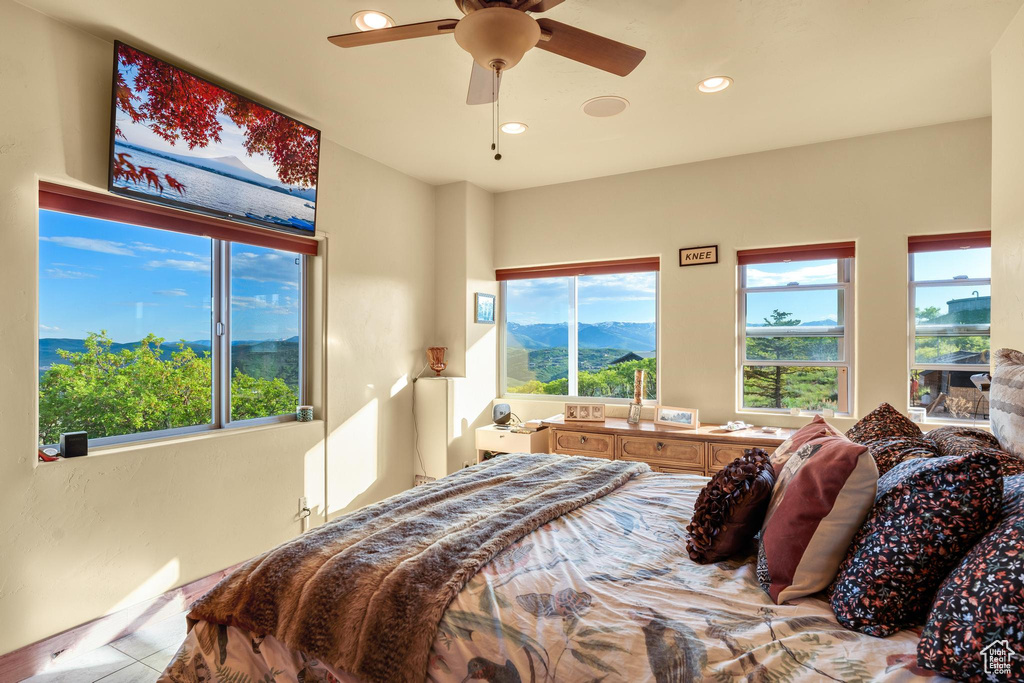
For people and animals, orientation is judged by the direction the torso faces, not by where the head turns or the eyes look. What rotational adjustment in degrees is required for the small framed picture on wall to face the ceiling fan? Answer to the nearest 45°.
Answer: approximately 45° to its right

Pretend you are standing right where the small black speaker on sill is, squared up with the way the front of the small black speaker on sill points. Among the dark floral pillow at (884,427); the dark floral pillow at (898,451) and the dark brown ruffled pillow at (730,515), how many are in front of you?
3

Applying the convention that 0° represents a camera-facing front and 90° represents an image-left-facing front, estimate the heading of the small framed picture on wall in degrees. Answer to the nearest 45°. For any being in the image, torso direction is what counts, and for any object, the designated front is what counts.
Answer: approximately 315°

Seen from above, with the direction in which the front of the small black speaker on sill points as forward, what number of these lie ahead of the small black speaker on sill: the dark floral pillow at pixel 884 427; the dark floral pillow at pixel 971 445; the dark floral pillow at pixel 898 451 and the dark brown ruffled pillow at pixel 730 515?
4

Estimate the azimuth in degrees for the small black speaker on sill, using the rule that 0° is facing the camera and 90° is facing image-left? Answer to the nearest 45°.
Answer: approximately 315°

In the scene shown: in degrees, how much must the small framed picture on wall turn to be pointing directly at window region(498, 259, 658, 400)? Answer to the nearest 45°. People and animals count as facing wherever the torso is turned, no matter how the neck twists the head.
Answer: approximately 45° to its left
